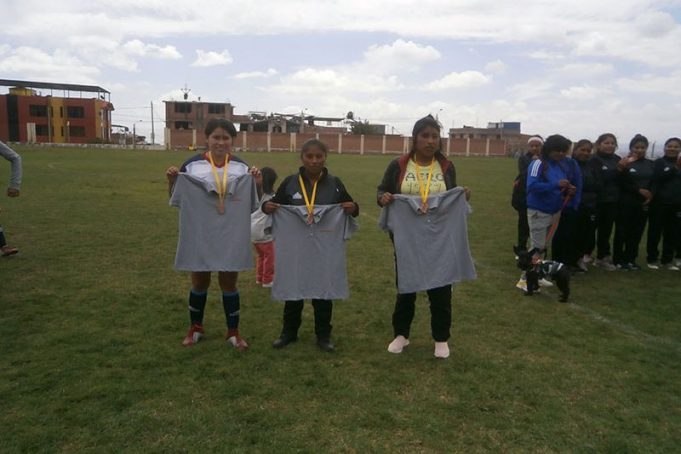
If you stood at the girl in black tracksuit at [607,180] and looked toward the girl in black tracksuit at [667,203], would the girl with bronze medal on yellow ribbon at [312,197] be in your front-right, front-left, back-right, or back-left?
back-right

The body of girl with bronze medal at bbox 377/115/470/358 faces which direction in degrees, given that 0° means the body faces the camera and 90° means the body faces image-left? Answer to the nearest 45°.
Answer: approximately 0°

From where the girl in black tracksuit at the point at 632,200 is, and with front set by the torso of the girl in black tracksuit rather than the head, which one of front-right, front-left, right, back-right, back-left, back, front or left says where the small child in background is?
front-right

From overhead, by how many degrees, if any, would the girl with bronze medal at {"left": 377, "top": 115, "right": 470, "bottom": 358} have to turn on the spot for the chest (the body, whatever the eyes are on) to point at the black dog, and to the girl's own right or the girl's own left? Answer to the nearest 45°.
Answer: approximately 135° to the girl's own left

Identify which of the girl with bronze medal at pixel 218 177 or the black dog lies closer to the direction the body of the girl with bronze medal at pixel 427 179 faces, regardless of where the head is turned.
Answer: the girl with bronze medal at pixel 218 177

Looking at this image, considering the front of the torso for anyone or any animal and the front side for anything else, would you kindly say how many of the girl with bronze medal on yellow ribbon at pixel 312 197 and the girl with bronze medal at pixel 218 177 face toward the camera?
2

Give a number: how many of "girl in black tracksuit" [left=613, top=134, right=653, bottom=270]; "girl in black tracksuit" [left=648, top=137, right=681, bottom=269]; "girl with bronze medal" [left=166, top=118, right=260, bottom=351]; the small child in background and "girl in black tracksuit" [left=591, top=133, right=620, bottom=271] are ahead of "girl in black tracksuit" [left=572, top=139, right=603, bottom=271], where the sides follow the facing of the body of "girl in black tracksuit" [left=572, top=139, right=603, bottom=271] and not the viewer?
2

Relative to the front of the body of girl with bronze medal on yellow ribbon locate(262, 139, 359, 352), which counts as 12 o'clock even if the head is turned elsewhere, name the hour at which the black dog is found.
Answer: The black dog is roughly at 8 o'clock from the girl with bronze medal on yellow ribbon.

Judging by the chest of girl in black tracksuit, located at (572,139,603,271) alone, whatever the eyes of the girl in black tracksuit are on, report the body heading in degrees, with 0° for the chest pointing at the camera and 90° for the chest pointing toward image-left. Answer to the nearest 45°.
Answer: approximately 45°

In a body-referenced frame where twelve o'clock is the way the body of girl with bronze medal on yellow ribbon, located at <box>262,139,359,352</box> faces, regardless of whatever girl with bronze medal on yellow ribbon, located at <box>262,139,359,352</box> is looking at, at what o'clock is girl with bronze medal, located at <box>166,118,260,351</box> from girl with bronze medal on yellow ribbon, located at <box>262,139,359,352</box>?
girl with bronze medal, located at <box>166,118,260,351</box> is roughly at 3 o'clock from girl with bronze medal on yellow ribbon, located at <box>262,139,359,352</box>.

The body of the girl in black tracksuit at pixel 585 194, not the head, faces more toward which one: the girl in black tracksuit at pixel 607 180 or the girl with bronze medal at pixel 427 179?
the girl with bronze medal

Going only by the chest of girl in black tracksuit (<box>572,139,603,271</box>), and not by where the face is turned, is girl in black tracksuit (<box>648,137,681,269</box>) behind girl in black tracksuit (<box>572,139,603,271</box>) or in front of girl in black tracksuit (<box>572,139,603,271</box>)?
behind
